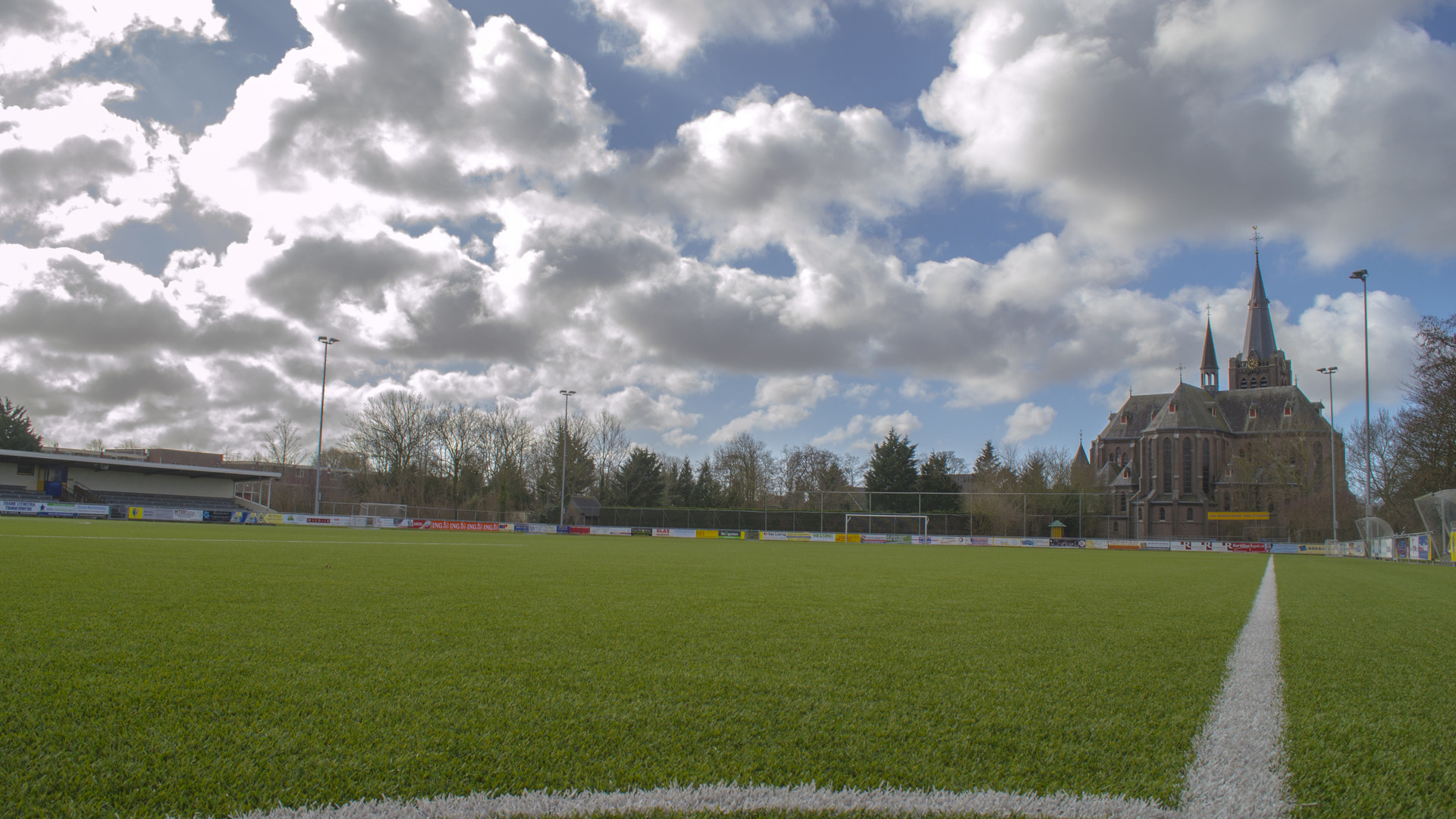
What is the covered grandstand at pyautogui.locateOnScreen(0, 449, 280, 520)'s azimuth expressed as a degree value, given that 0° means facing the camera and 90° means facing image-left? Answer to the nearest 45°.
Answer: approximately 315°

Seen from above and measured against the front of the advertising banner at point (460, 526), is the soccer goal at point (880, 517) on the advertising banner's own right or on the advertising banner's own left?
on the advertising banner's own left

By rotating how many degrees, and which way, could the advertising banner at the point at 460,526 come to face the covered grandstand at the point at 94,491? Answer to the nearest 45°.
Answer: approximately 90° to its right

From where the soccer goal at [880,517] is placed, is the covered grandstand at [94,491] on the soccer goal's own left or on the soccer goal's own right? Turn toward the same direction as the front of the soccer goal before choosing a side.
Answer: on the soccer goal's own right

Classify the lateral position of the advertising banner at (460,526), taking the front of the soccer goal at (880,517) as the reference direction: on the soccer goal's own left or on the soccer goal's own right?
on the soccer goal's own right

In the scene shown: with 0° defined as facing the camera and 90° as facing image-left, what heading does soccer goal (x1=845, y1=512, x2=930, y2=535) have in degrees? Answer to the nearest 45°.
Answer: approximately 0°

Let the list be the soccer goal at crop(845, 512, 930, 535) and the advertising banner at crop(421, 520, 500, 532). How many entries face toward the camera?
2
